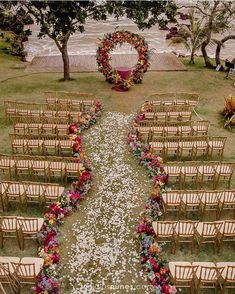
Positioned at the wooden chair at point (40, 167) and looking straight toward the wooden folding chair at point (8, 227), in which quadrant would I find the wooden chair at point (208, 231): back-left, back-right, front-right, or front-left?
front-left

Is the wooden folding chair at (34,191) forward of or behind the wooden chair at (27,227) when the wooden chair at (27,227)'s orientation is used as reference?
forward

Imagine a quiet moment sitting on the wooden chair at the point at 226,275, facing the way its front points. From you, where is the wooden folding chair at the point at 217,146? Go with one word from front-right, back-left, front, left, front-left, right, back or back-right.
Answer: front

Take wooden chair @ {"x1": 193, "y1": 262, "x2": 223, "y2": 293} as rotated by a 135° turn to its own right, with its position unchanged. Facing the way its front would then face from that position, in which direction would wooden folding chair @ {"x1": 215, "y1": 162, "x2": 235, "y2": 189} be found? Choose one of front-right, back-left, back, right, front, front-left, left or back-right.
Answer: back-left

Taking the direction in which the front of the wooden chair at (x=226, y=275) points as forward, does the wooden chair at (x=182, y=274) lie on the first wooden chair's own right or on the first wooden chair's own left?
on the first wooden chair's own left

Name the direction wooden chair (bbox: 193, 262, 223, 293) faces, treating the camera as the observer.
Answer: facing away from the viewer

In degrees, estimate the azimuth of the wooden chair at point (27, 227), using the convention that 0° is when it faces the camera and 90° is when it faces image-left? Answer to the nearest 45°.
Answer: approximately 180°

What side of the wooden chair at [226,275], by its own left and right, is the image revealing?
back

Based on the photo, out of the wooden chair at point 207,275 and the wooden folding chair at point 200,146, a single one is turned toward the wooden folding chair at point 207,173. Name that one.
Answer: the wooden chair

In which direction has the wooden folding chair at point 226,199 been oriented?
away from the camera

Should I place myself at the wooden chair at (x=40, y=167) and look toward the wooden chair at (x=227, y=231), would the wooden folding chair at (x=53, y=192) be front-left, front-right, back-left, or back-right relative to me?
front-right

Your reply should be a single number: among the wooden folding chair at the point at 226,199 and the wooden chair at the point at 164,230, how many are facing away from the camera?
2

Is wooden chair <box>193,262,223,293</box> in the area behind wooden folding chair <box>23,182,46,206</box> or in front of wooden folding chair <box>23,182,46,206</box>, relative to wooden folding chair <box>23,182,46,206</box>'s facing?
behind

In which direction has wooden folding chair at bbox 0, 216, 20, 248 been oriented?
away from the camera
